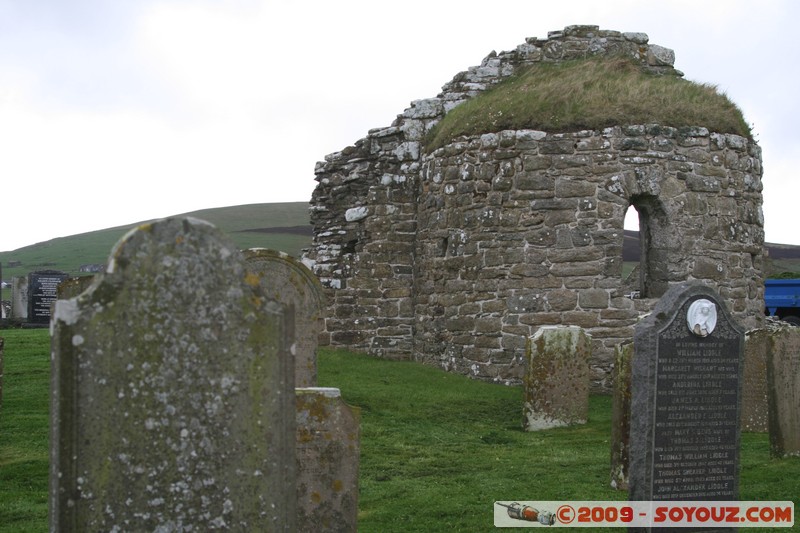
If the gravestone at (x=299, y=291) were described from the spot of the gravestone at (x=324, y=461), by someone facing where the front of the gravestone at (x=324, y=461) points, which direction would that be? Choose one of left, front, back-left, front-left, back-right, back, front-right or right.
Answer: back

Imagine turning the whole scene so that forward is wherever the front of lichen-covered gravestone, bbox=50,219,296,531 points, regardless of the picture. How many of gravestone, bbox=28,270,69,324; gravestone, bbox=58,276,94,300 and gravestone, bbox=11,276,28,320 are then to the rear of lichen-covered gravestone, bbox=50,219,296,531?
3

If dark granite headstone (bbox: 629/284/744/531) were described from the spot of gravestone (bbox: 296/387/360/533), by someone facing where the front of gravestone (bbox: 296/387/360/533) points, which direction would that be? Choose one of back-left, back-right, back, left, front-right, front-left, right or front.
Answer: left

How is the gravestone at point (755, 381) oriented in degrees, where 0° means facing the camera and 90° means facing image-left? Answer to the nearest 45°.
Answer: approximately 0°

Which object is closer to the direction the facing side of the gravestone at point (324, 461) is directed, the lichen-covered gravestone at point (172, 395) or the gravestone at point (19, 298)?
the lichen-covered gravestone
